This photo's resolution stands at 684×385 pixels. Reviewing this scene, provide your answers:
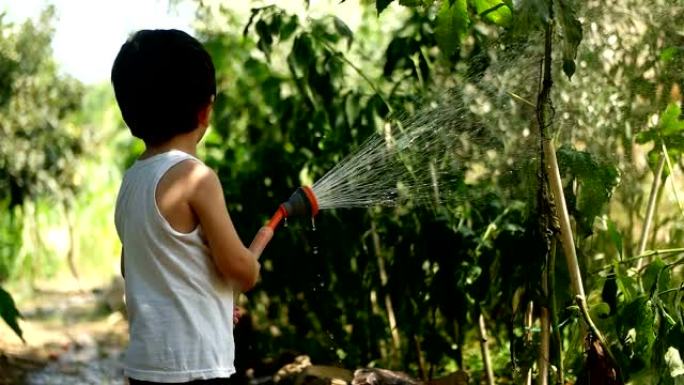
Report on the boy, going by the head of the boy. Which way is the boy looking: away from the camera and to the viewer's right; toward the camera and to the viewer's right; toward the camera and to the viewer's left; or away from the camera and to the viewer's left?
away from the camera and to the viewer's right

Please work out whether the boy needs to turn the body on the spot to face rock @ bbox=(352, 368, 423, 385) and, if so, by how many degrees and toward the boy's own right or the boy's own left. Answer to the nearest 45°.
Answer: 0° — they already face it

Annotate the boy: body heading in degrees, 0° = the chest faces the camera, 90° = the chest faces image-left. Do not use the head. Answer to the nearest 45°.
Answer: approximately 225°
